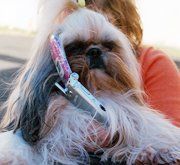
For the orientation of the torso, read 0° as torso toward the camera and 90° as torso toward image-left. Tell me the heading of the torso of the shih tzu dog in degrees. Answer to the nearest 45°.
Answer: approximately 0°
